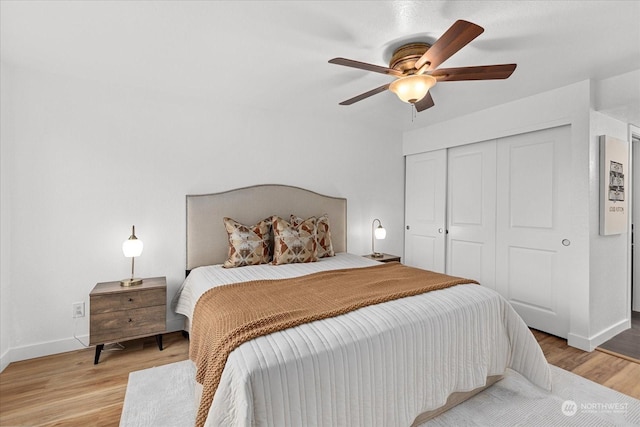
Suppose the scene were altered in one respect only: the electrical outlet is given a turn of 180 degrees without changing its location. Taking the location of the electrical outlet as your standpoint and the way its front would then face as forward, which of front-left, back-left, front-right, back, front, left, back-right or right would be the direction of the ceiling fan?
back-right

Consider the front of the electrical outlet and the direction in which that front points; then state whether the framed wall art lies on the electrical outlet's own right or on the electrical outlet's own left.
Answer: on the electrical outlet's own left

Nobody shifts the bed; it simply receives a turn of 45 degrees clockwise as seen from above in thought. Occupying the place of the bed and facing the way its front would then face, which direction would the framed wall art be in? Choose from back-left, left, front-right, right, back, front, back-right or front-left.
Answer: back-left

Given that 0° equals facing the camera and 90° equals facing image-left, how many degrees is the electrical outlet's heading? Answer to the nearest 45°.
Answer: approximately 0°

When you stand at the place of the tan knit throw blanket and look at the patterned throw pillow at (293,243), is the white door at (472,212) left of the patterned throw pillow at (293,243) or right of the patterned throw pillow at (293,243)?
right

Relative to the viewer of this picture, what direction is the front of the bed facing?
facing the viewer and to the right of the viewer

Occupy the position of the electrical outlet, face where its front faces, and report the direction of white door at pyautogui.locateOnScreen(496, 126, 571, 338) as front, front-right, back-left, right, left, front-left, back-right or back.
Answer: front-left

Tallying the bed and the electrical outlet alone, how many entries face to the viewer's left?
0

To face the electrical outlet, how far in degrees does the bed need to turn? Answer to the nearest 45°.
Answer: approximately 135° to its right

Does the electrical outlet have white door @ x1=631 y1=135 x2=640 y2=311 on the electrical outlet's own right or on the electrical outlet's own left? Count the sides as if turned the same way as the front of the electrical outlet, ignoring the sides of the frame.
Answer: on the electrical outlet's own left
